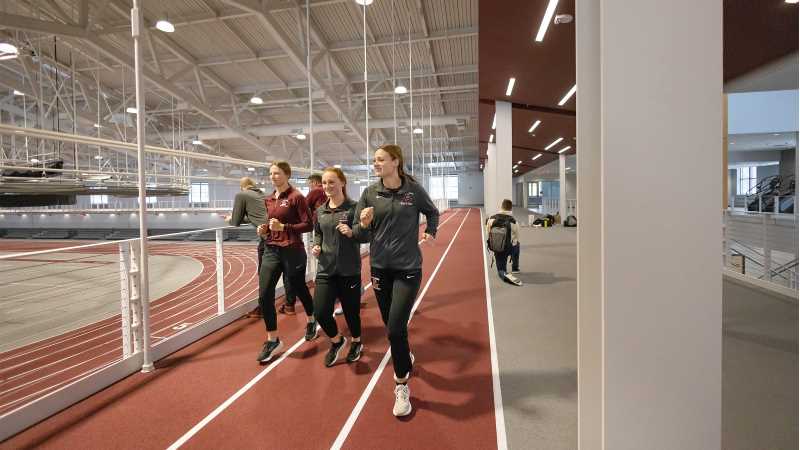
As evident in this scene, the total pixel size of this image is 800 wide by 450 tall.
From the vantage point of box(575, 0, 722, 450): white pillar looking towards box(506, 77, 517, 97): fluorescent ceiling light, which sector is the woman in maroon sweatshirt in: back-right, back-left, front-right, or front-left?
front-left

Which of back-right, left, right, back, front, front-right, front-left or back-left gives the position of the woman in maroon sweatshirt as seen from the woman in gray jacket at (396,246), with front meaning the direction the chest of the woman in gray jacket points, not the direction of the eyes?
back-right

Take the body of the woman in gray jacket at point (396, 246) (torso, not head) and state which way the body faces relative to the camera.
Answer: toward the camera

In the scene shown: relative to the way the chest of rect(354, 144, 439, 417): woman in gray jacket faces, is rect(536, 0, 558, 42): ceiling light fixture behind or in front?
behind

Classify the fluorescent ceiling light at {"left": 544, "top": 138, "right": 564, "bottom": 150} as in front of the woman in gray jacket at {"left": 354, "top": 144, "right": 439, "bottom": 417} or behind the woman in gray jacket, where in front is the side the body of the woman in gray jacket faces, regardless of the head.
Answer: behind

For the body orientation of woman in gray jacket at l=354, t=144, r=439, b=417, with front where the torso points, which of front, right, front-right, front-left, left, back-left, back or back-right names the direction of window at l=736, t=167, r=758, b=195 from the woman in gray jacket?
back-left

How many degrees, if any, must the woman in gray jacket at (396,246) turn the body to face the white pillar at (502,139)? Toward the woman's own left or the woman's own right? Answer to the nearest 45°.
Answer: approximately 180°

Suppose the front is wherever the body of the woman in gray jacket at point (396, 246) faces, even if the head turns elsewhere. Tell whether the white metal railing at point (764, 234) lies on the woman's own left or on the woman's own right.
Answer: on the woman's own left

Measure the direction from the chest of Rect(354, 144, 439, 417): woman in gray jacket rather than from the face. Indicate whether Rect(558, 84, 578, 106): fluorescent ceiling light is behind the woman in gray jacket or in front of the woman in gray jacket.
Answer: behind

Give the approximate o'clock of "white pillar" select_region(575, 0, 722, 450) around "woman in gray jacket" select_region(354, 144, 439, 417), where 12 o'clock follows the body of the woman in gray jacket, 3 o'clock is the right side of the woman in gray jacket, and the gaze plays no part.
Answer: The white pillar is roughly at 11 o'clock from the woman in gray jacket.

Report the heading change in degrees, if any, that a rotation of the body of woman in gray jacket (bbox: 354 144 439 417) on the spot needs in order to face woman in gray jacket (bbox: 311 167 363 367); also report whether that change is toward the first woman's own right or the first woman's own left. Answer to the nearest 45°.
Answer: approximately 135° to the first woman's own right

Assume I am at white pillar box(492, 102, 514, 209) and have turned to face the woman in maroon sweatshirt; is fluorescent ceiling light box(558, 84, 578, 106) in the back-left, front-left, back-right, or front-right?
front-left
